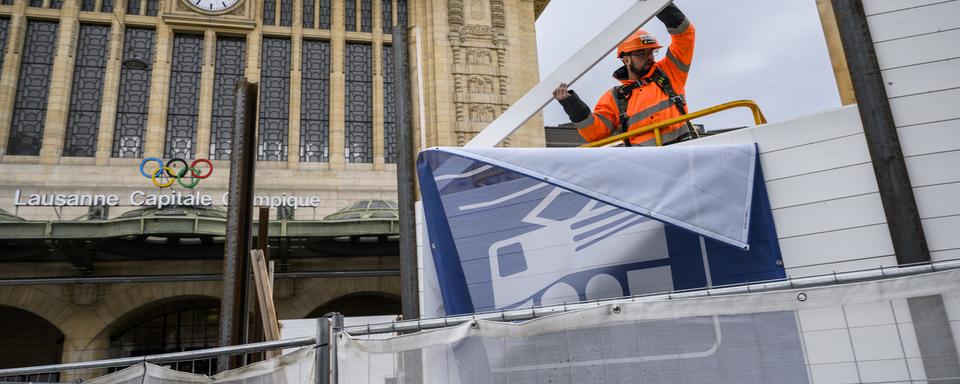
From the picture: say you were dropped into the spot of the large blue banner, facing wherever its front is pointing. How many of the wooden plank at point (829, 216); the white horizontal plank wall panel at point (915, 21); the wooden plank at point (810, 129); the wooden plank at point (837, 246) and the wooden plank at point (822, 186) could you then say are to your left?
5

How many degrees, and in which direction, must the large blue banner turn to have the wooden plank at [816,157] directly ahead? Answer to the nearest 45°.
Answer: approximately 90° to its left

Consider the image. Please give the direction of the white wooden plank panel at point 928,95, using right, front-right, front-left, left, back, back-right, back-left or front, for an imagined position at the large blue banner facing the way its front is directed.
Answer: left

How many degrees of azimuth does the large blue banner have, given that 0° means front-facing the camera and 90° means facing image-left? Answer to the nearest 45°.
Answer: approximately 0°

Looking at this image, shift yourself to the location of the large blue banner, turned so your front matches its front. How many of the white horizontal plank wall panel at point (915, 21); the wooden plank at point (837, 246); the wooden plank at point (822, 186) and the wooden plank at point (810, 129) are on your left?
4

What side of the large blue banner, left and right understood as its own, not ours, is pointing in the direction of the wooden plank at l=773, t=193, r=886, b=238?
left

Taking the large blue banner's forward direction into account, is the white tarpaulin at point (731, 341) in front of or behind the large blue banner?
in front

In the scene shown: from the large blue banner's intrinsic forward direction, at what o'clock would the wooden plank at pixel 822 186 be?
The wooden plank is roughly at 9 o'clock from the large blue banner.

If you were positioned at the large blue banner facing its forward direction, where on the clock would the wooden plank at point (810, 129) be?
The wooden plank is roughly at 9 o'clock from the large blue banner.

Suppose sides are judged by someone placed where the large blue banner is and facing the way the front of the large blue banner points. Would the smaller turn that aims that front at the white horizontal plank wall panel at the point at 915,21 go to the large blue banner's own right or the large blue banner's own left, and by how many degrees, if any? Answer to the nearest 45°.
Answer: approximately 90° to the large blue banner's own left

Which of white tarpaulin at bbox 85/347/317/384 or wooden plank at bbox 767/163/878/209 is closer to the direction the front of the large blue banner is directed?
the white tarpaulin
